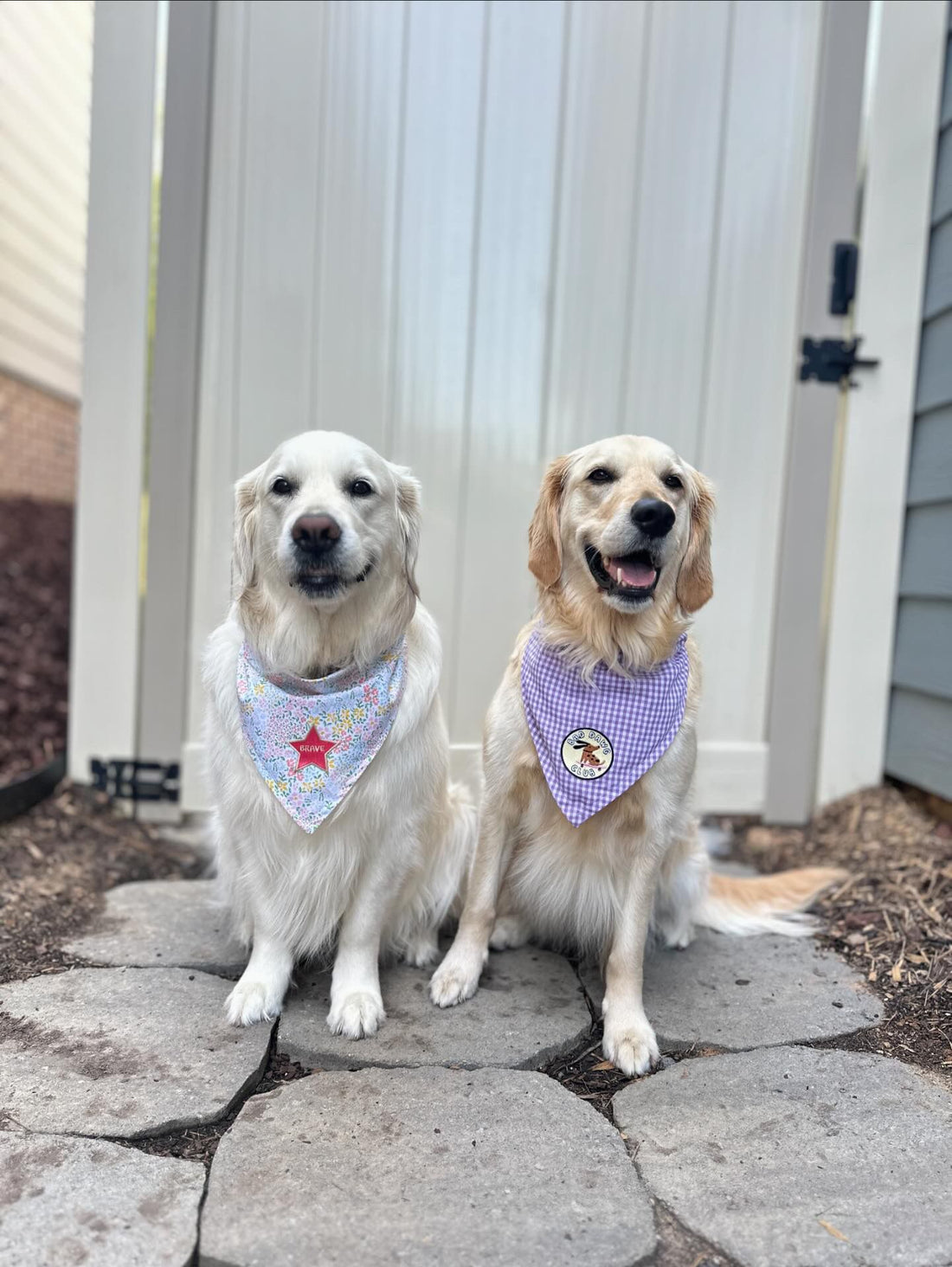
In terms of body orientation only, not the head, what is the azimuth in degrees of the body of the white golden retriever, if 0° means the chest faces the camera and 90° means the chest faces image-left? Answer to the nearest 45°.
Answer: approximately 0°

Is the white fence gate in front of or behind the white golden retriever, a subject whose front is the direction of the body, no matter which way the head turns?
behind

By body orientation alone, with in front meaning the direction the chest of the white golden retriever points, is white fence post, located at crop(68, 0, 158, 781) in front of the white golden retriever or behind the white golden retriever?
behind

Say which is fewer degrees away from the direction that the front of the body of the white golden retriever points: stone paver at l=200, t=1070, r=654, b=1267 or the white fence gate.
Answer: the stone paver

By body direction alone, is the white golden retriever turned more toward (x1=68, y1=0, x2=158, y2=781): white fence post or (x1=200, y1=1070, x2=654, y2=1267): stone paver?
the stone paver
